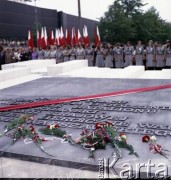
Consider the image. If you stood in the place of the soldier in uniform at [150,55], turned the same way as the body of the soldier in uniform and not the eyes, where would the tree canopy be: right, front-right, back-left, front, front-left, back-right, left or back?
back

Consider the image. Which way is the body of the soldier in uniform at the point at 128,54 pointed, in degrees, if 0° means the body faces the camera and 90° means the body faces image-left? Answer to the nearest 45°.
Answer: approximately 0°

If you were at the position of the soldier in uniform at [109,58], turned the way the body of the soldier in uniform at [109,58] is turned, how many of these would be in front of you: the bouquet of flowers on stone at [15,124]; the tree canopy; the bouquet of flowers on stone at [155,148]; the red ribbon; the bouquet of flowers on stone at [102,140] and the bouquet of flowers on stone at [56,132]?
5

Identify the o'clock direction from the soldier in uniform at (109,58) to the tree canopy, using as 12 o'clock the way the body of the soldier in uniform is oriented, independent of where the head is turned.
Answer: The tree canopy is roughly at 6 o'clock from the soldier in uniform.

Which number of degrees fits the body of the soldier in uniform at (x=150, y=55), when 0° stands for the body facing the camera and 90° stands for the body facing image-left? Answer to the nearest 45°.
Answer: approximately 0°

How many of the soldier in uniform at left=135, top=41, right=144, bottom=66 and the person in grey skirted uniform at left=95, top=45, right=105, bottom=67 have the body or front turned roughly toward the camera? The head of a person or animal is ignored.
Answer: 2

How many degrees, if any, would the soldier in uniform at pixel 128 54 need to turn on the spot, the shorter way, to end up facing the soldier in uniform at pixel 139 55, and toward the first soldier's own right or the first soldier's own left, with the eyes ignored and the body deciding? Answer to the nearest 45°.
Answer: approximately 90° to the first soldier's own left
